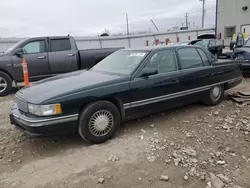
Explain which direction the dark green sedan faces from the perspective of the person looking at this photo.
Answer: facing the viewer and to the left of the viewer

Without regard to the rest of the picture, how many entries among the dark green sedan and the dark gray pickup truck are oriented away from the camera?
0

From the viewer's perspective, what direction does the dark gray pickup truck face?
to the viewer's left

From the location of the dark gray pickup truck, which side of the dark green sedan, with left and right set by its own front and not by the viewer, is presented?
right

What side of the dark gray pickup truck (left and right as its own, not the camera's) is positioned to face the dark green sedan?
left
